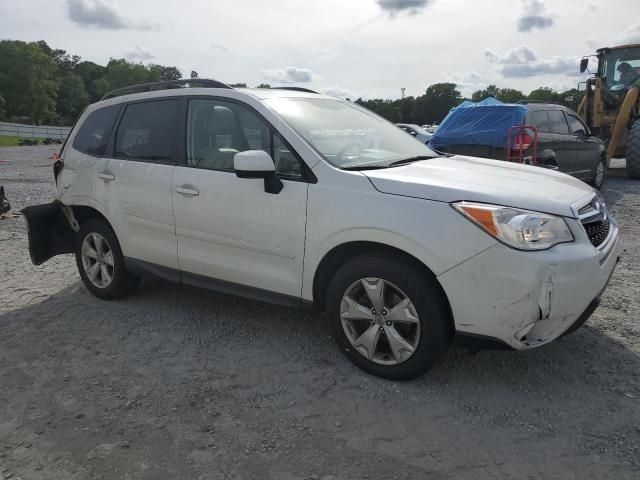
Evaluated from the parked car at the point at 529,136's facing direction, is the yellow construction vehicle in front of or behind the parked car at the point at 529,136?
in front

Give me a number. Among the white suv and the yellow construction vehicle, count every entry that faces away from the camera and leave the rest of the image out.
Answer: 0

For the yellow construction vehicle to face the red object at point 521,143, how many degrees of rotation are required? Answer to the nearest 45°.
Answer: approximately 45° to its left

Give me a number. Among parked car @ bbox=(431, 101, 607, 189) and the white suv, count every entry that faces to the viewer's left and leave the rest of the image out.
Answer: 0

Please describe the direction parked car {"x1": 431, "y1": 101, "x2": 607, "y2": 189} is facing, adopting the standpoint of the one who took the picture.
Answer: facing away from the viewer and to the right of the viewer

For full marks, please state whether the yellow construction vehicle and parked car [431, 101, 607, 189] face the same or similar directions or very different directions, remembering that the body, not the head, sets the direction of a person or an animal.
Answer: very different directions

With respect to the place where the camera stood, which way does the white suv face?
facing the viewer and to the right of the viewer

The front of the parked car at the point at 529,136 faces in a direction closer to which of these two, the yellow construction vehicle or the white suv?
the yellow construction vehicle

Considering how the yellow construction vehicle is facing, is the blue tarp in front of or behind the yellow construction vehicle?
in front

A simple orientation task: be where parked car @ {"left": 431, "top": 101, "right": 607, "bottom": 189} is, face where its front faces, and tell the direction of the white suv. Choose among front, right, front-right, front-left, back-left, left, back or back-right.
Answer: back-right

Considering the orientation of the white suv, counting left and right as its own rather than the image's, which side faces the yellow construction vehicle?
left
